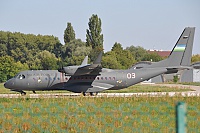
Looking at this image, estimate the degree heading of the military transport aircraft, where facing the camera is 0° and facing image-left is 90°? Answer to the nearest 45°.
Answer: approximately 90°

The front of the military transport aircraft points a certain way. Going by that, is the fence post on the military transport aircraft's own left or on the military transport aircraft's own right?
on the military transport aircraft's own left

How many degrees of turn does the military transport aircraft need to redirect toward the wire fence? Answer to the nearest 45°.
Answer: approximately 90° to its left
